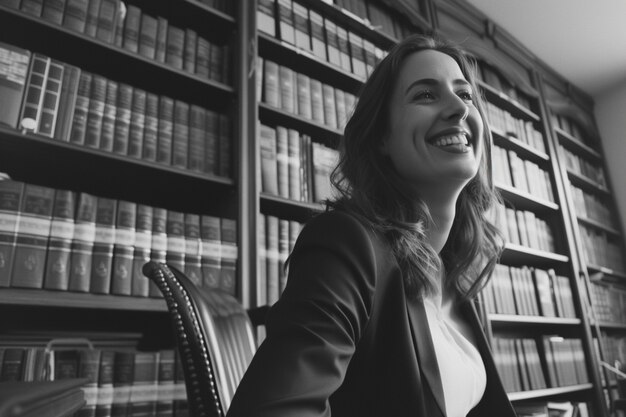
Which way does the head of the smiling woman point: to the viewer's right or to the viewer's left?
to the viewer's right

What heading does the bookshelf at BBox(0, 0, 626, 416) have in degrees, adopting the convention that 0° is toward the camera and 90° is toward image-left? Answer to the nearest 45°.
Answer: approximately 315°
